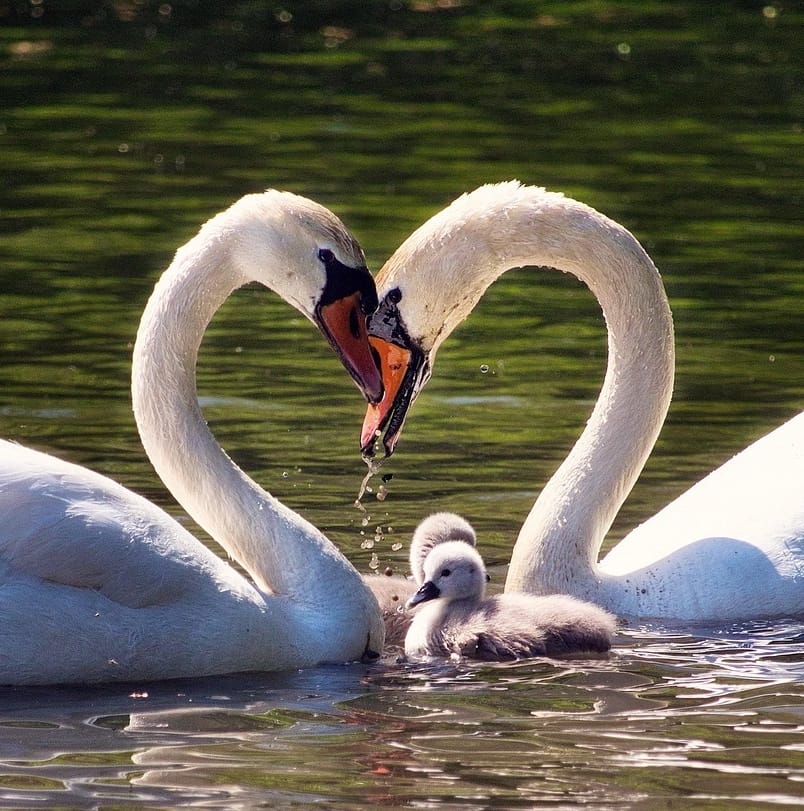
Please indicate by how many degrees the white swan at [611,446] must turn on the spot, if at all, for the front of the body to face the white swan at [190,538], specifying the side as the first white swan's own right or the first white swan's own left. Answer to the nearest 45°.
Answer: approximately 45° to the first white swan's own left

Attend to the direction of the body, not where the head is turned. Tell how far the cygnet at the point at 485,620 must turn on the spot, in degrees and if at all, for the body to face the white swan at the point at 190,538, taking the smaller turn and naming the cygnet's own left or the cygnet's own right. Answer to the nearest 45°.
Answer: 0° — it already faces it

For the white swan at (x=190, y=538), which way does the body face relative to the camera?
to the viewer's right

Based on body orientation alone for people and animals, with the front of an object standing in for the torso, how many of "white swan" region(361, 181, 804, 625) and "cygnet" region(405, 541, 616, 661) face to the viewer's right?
0

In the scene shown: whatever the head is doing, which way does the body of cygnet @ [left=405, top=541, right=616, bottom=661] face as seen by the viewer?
to the viewer's left

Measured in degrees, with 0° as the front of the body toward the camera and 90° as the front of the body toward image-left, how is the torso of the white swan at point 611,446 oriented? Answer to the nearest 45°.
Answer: approximately 90°

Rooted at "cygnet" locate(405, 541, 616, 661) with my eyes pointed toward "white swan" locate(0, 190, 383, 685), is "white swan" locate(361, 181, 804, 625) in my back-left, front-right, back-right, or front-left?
back-right

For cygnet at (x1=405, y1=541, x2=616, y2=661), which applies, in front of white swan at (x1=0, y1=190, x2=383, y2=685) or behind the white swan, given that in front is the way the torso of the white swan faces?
in front

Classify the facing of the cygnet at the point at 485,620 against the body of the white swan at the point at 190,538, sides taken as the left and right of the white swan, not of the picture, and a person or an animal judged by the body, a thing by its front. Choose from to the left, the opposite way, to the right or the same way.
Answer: the opposite way

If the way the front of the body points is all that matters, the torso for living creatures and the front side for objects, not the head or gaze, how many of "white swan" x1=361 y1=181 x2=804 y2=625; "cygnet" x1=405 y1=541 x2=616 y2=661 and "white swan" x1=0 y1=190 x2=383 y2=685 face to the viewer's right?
1

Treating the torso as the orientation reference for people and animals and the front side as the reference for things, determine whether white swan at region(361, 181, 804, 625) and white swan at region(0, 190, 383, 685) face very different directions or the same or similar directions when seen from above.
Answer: very different directions
